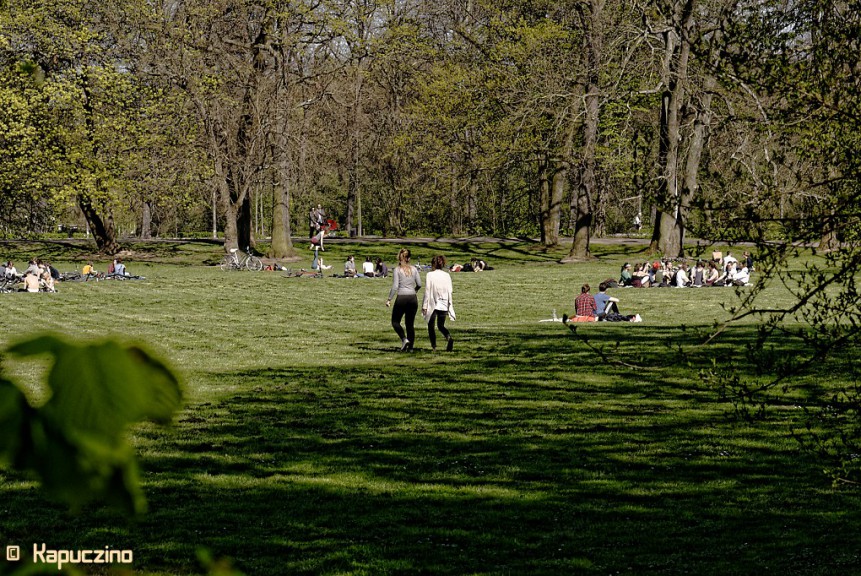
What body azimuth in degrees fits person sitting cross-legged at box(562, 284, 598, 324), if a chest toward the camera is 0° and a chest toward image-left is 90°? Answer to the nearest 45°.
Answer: approximately 180°

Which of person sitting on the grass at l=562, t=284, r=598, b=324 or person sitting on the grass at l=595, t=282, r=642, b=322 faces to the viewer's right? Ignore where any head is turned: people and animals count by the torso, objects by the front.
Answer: person sitting on the grass at l=595, t=282, r=642, b=322

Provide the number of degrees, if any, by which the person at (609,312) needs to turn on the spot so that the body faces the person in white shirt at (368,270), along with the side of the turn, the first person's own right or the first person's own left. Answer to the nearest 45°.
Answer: approximately 135° to the first person's own left

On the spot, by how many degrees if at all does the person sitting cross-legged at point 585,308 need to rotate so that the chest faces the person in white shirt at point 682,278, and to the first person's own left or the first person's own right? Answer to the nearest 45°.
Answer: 0° — they already face them

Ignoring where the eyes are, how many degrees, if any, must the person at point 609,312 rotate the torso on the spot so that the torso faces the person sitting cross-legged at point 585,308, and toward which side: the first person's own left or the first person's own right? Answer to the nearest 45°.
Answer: approximately 135° to the first person's own left
